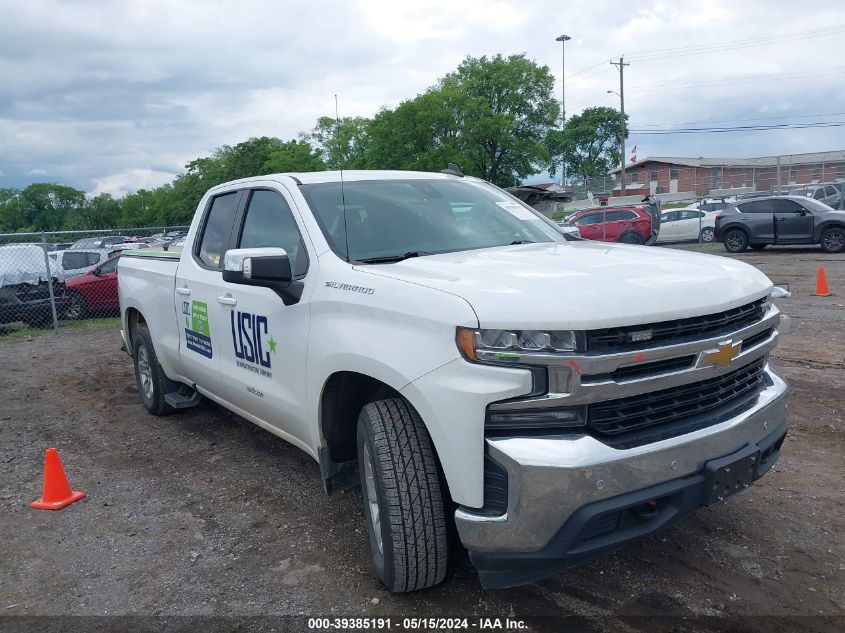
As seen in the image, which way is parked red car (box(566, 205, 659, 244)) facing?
to the viewer's left

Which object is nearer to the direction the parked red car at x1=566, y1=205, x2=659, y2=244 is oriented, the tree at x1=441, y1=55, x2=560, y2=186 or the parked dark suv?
the tree

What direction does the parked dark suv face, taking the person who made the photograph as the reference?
facing to the right of the viewer

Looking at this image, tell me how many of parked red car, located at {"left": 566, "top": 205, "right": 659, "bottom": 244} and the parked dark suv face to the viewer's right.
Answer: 1

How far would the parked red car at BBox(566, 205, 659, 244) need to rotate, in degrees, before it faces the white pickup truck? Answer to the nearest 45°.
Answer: approximately 90° to its left

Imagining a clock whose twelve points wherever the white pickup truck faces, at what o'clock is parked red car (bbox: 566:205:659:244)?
The parked red car is roughly at 8 o'clock from the white pickup truck.

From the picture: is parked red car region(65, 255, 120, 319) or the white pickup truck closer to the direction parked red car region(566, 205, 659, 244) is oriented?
the parked red car

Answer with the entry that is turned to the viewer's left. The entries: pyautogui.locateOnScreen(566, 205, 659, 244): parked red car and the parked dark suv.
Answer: the parked red car

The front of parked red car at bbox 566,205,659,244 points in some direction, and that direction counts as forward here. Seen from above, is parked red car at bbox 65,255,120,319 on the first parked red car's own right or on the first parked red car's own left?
on the first parked red car's own left

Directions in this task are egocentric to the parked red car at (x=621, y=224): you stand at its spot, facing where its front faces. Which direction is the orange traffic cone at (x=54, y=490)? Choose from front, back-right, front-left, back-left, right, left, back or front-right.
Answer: left

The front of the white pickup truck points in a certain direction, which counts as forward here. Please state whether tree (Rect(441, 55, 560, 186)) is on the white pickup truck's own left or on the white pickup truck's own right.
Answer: on the white pickup truck's own left
